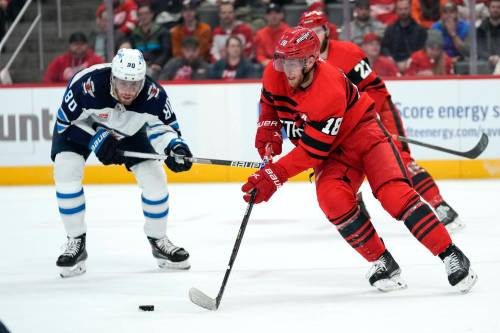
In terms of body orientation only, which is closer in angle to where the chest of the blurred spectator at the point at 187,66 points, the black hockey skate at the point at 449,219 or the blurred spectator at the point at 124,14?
the black hockey skate

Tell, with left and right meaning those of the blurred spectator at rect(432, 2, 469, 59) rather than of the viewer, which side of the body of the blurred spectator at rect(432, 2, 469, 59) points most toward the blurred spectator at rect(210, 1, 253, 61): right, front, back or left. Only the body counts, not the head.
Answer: right

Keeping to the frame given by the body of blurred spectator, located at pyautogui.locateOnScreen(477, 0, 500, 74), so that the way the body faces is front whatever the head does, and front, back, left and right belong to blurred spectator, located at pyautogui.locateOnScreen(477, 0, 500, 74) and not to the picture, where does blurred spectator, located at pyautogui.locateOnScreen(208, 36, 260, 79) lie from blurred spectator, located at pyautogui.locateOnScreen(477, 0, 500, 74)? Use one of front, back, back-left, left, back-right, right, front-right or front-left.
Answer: right

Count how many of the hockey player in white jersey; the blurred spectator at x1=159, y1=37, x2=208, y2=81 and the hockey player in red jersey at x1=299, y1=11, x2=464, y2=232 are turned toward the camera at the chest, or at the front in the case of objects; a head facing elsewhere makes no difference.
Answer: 2

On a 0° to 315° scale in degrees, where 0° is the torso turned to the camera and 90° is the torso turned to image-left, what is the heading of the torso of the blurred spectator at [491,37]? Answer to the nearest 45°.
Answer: approximately 0°

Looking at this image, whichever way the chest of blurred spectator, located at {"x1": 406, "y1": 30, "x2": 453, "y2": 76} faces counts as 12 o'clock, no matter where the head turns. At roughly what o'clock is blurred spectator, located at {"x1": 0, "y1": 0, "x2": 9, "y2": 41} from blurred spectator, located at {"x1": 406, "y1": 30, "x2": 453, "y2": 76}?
blurred spectator, located at {"x1": 0, "y1": 0, "x2": 9, "y2": 41} is roughly at 3 o'clock from blurred spectator, located at {"x1": 406, "y1": 30, "x2": 453, "y2": 76}.

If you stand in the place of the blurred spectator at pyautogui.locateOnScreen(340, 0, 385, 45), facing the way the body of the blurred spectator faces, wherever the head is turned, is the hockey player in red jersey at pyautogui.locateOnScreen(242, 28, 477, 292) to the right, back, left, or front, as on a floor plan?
front
